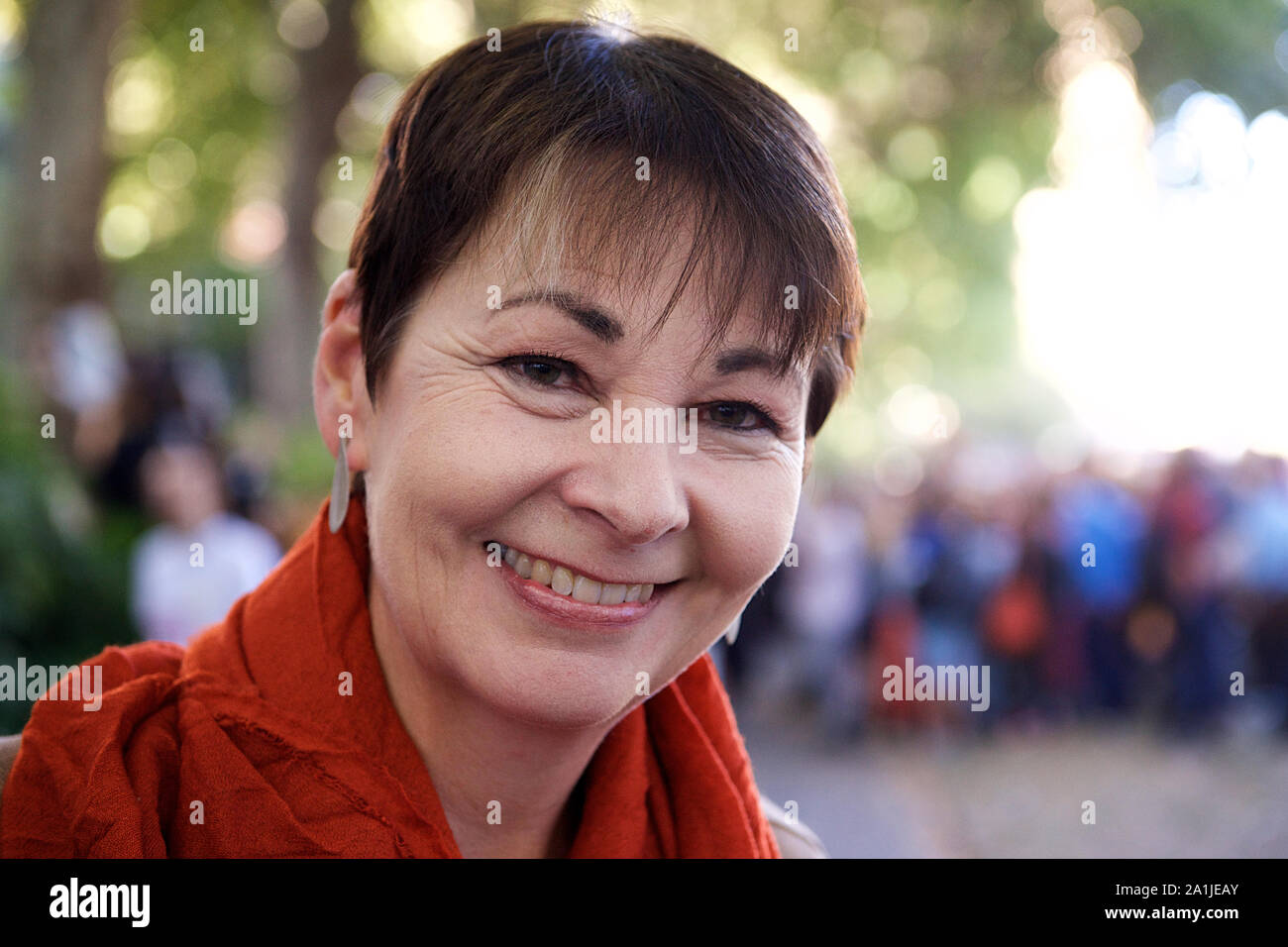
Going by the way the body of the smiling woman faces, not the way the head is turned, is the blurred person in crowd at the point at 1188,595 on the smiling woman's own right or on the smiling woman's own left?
on the smiling woman's own left

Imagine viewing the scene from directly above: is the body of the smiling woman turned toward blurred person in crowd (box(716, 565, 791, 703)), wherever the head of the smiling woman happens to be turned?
no

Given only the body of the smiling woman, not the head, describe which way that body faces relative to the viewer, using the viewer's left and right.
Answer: facing the viewer and to the right of the viewer

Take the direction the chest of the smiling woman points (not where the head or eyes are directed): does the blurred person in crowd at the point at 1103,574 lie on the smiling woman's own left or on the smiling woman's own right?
on the smiling woman's own left

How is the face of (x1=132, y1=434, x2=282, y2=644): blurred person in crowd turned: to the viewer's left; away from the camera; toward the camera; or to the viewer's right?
toward the camera

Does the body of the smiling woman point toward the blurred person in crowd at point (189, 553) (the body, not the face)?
no
